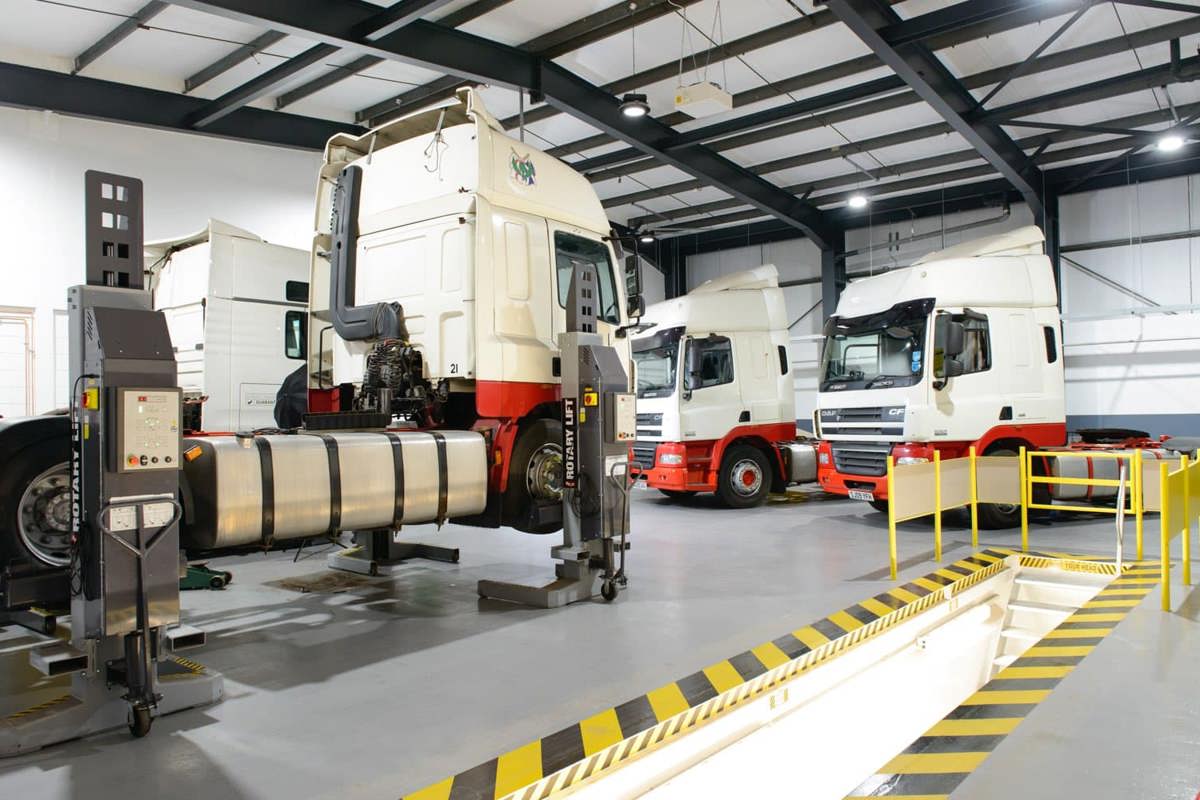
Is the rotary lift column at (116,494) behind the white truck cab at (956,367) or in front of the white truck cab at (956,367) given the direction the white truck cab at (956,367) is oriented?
in front

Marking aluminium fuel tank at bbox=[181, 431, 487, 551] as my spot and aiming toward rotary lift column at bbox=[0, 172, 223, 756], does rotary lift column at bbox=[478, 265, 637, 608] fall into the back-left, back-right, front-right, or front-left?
back-left

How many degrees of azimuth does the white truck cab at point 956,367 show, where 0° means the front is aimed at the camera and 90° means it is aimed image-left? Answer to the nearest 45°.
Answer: approximately 45°

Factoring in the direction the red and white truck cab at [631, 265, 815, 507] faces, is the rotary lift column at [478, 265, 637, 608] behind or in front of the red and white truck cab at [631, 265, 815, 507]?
in front

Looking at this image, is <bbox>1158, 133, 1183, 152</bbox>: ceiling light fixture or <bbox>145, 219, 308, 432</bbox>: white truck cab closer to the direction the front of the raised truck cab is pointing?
the ceiling light fixture

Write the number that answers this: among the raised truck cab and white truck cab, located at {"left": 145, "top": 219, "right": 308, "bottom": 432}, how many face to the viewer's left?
0

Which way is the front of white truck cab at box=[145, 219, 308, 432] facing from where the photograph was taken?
facing away from the viewer and to the right of the viewer

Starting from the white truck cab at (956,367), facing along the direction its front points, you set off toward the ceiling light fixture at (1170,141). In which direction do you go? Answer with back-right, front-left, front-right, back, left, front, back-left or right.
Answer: back

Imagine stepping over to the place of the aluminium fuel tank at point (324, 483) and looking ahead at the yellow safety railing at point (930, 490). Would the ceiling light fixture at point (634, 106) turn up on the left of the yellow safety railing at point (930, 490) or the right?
left

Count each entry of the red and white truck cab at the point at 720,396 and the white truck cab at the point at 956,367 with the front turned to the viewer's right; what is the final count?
0

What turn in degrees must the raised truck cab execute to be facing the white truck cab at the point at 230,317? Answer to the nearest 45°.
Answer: approximately 90° to its left

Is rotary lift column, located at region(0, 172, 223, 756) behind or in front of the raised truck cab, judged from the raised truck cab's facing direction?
behind
